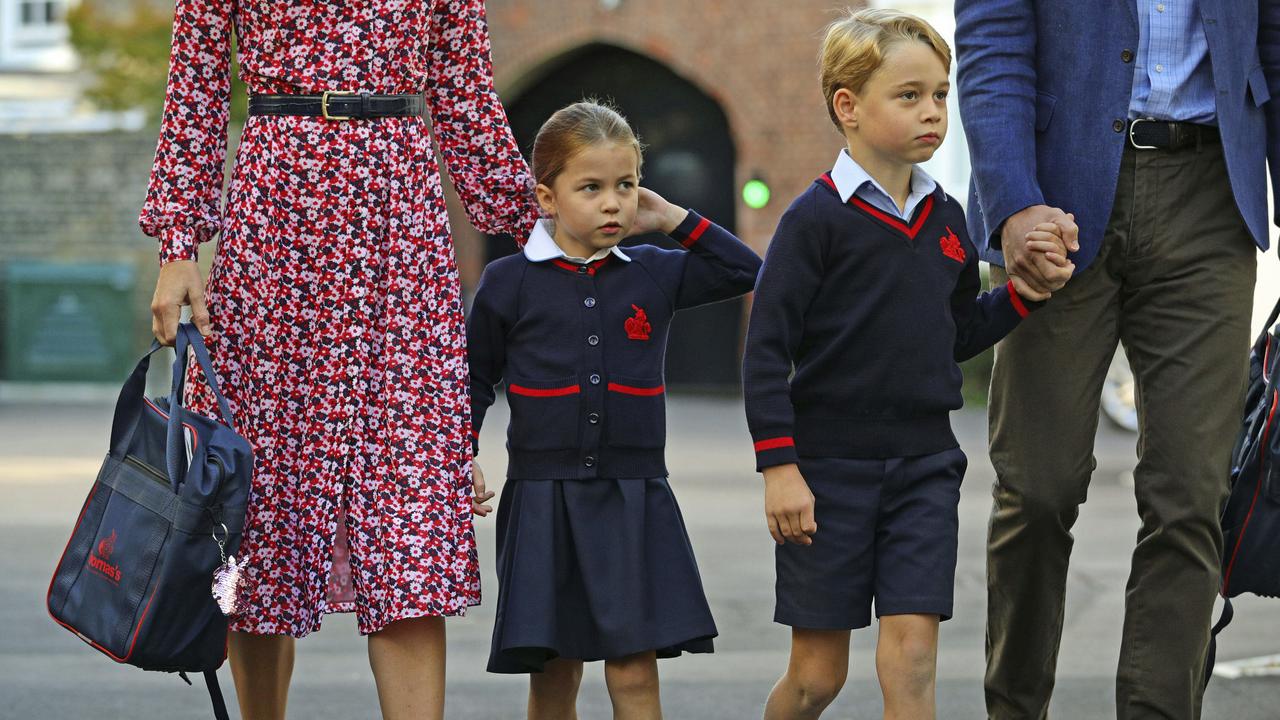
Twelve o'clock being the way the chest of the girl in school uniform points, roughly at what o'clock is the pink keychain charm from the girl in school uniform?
The pink keychain charm is roughly at 2 o'clock from the girl in school uniform.

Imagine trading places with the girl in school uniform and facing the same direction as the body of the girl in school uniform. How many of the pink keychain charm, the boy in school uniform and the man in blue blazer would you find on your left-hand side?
2

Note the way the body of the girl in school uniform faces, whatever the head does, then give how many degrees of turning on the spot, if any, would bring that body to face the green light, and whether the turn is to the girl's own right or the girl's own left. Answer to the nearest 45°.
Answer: approximately 180°

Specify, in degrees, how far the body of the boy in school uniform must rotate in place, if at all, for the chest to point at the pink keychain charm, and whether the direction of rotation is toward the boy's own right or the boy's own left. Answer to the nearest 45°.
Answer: approximately 90° to the boy's own right

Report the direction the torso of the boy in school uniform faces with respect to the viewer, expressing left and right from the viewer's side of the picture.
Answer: facing the viewer and to the right of the viewer

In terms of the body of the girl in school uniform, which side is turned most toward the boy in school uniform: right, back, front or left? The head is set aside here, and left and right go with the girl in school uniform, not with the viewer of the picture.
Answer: left

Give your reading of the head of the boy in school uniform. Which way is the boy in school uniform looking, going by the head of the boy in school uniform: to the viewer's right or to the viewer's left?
to the viewer's right

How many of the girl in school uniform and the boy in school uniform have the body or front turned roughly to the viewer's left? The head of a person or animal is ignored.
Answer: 0

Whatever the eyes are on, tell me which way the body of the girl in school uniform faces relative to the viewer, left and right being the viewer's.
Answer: facing the viewer

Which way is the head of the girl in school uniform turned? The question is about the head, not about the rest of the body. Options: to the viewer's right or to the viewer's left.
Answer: to the viewer's right

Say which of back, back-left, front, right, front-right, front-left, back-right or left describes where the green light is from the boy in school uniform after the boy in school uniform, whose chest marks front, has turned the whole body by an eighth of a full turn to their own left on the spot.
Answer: left

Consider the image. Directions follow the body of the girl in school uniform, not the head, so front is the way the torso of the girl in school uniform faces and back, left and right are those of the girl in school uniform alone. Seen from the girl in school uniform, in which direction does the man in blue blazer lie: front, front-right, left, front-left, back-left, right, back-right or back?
left
